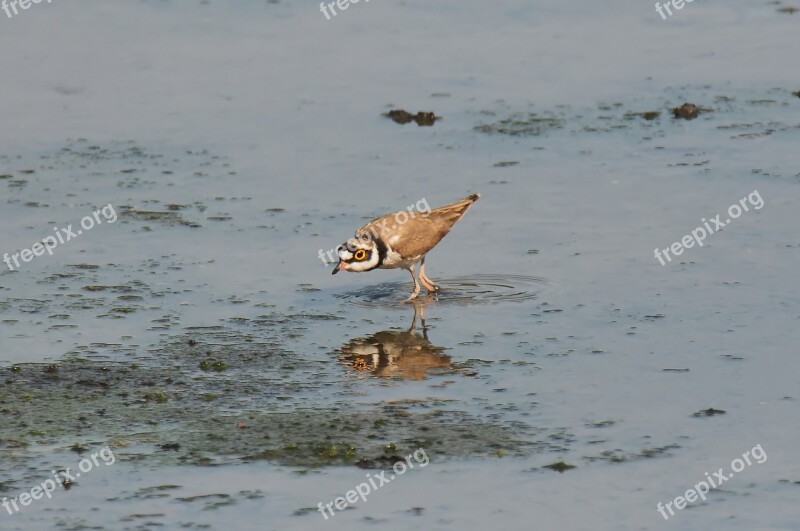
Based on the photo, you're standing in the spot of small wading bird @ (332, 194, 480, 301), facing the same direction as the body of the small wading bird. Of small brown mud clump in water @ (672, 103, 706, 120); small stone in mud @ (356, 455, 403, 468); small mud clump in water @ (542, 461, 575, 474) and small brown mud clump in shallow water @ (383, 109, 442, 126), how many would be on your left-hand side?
2

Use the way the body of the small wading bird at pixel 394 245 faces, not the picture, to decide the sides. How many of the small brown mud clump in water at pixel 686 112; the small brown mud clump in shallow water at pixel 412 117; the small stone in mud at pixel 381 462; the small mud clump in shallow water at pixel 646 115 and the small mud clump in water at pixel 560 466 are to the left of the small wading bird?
2

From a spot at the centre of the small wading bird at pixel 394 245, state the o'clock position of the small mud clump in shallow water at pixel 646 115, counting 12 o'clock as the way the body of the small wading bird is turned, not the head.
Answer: The small mud clump in shallow water is roughly at 4 o'clock from the small wading bird.

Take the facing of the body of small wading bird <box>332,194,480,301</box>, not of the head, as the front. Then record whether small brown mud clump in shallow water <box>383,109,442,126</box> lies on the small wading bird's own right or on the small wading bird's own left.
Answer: on the small wading bird's own right

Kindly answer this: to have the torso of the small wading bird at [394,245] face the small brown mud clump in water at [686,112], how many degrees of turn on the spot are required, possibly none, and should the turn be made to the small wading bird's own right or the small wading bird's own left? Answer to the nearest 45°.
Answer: approximately 135° to the small wading bird's own right

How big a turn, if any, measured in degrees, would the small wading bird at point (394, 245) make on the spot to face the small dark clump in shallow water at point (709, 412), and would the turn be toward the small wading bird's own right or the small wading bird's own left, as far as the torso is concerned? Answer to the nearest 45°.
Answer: approximately 135° to the small wading bird's own left

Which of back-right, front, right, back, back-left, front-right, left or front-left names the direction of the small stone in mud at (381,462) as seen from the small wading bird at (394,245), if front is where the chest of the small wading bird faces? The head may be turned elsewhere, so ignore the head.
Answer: left

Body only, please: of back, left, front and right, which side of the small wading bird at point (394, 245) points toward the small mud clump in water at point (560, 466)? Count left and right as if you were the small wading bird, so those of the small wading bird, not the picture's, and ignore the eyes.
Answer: left

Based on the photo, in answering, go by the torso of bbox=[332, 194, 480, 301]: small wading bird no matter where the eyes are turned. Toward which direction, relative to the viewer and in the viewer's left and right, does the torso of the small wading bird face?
facing to the left of the viewer

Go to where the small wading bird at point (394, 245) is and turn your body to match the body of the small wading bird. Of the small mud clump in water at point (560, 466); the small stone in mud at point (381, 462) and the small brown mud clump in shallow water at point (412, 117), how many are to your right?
1
